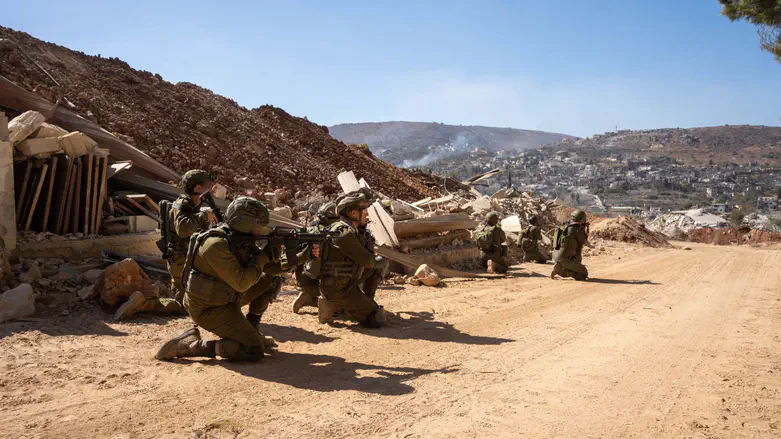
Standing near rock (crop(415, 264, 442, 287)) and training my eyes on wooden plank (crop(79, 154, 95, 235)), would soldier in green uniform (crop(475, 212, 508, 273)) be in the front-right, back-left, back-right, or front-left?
back-right

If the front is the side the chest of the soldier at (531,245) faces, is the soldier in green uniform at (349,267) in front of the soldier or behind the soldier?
behind

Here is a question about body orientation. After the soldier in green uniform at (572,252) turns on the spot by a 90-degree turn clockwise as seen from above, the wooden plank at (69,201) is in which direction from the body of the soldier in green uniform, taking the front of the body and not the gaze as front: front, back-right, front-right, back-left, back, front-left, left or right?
right

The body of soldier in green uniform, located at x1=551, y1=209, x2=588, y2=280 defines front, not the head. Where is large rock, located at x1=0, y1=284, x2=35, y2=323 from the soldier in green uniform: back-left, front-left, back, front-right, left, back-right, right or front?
back

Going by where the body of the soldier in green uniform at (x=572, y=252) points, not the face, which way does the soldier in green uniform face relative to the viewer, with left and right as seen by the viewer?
facing away from the viewer and to the right of the viewer

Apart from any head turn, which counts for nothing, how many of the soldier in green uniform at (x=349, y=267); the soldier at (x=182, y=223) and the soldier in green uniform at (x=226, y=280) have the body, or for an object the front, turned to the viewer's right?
3

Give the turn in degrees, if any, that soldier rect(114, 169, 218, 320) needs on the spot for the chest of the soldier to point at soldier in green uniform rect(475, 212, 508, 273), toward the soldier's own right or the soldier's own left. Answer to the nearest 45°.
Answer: approximately 45° to the soldier's own left

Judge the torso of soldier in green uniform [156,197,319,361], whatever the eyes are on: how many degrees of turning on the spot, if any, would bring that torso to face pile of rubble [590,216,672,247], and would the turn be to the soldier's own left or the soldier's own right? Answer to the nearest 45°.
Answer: approximately 45° to the soldier's own left

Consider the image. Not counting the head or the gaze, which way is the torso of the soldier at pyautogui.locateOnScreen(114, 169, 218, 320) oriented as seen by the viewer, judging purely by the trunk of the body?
to the viewer's right

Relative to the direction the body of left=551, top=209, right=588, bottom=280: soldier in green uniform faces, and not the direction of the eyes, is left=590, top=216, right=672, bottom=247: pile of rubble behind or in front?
in front

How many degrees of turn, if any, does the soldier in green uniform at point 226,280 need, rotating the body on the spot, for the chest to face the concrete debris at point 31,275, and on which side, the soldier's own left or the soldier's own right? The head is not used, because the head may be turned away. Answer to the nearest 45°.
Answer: approximately 135° to the soldier's own left

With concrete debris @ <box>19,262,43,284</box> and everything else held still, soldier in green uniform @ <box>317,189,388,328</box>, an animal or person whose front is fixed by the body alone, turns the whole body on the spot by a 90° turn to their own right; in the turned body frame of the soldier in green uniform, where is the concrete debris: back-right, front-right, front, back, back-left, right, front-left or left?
right

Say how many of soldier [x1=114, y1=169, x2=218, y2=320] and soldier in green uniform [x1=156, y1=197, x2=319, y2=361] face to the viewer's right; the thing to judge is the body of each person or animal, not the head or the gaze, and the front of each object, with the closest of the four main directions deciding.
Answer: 2

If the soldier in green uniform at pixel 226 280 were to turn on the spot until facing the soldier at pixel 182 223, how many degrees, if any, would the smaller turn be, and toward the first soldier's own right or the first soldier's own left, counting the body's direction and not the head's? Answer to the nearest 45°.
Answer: approximately 90° to the first soldier's own left

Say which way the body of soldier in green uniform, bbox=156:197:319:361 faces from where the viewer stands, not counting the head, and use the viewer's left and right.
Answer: facing to the right of the viewer
